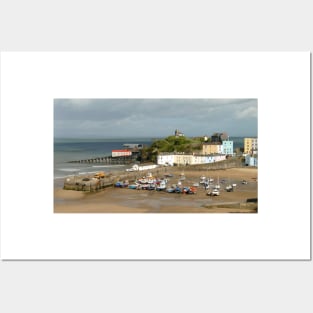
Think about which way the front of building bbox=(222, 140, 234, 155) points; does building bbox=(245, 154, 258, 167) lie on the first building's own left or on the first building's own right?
on the first building's own left

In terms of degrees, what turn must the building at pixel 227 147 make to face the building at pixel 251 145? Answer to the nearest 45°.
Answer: approximately 90° to its left

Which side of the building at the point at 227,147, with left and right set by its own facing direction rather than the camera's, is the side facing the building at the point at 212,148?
right

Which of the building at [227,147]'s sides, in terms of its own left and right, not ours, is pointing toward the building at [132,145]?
right

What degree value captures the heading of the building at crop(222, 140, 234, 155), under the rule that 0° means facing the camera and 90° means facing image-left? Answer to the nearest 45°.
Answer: approximately 0°

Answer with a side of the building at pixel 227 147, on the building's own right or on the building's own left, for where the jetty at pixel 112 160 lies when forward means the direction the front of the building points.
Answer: on the building's own right
